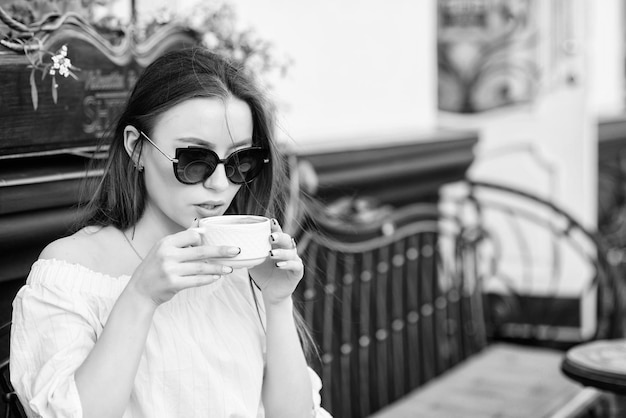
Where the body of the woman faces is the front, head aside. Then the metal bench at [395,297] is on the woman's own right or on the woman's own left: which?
on the woman's own left

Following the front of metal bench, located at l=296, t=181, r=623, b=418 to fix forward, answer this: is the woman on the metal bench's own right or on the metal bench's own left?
on the metal bench's own right

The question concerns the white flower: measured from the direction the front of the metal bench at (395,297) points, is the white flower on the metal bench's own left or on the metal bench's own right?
on the metal bench's own right

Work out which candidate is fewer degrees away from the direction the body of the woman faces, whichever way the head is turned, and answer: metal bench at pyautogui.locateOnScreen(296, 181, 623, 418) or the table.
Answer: the table

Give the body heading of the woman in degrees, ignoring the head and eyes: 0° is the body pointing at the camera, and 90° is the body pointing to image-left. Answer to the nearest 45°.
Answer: approximately 315°
